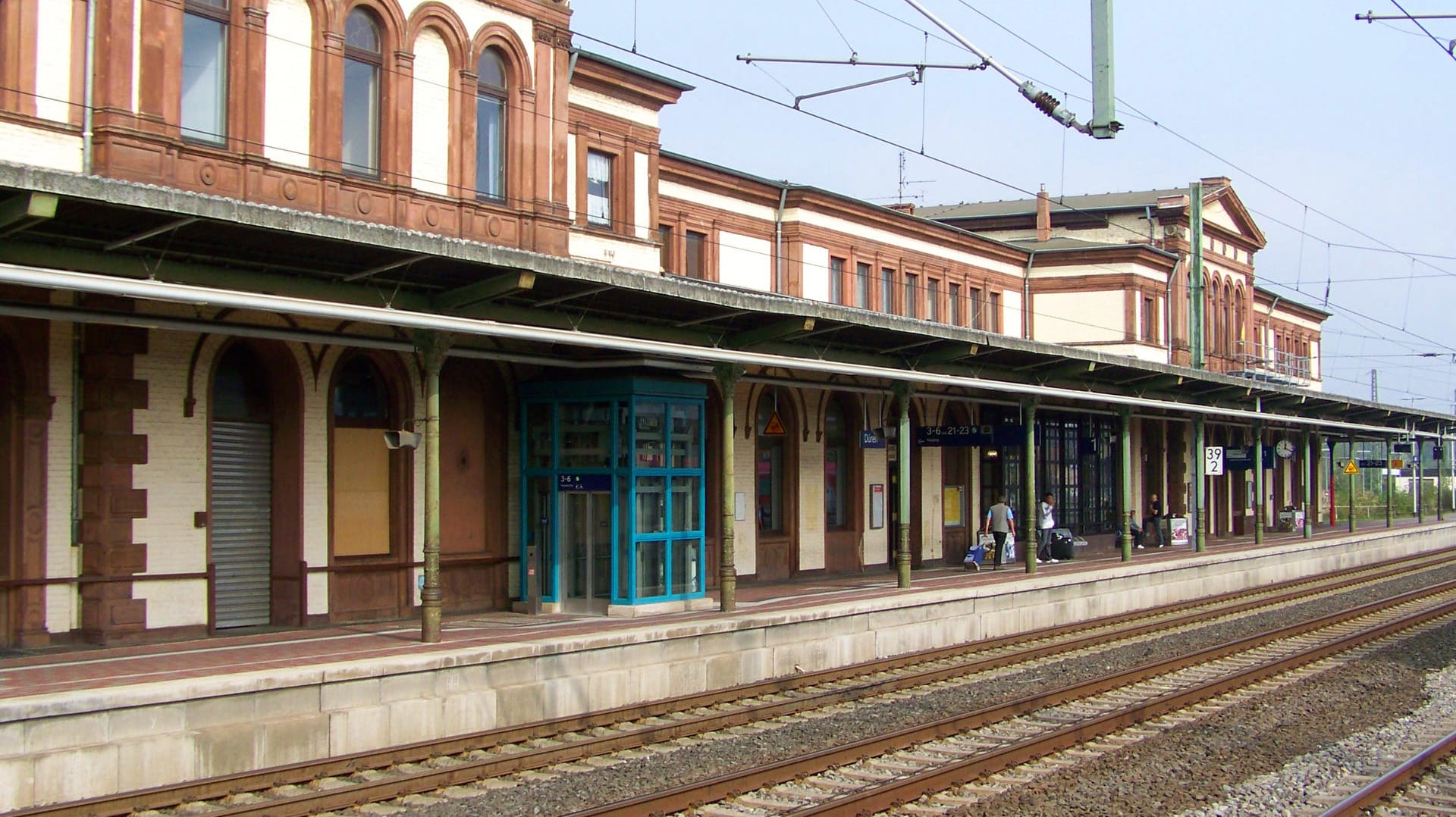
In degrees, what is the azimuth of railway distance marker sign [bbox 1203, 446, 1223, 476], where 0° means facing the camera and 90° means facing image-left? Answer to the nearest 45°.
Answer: approximately 0°

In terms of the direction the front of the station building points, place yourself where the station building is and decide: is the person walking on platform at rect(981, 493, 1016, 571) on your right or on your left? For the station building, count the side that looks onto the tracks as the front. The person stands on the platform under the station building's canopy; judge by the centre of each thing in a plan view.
on your left

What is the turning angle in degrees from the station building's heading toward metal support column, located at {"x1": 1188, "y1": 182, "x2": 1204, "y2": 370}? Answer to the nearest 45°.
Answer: approximately 90° to its left

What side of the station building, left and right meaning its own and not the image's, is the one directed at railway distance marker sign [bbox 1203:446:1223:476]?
left

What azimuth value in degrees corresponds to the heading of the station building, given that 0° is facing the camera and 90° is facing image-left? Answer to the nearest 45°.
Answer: approximately 315°

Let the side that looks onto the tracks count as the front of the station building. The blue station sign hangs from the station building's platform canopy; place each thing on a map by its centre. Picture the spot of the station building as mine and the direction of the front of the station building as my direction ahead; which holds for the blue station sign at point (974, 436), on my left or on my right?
on my left

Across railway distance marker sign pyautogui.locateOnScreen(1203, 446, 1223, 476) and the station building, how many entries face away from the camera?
0

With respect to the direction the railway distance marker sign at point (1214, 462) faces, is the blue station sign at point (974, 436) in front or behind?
in front
